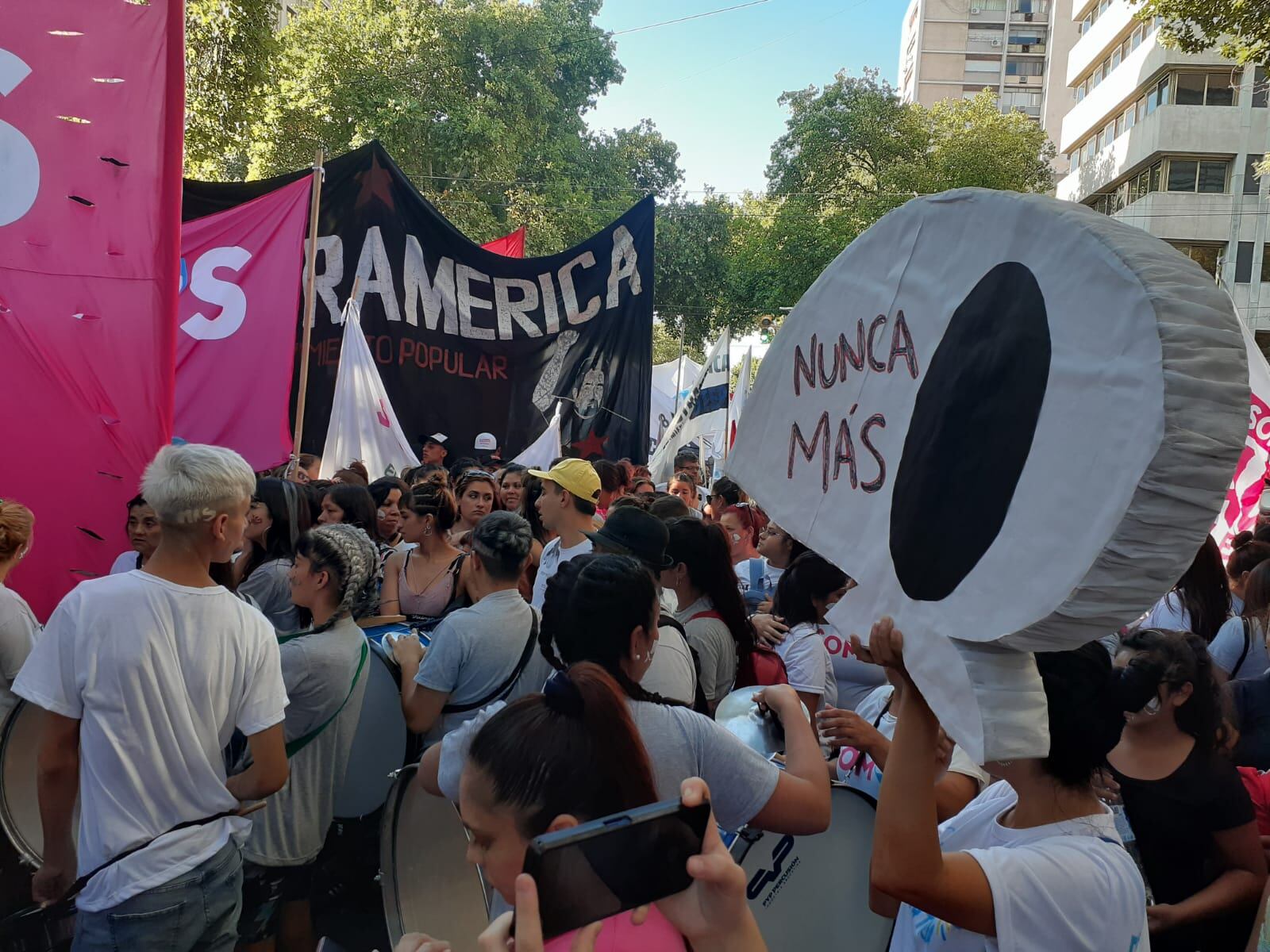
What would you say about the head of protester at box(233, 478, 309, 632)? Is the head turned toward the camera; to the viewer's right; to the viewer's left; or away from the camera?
to the viewer's left

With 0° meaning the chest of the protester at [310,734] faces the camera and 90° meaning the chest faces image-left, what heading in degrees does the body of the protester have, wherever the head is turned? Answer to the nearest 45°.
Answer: approximately 135°

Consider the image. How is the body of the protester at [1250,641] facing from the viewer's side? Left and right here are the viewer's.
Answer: facing away from the viewer

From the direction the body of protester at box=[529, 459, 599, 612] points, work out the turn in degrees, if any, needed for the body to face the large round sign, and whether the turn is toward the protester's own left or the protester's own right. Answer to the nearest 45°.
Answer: approximately 90° to the protester's own left
